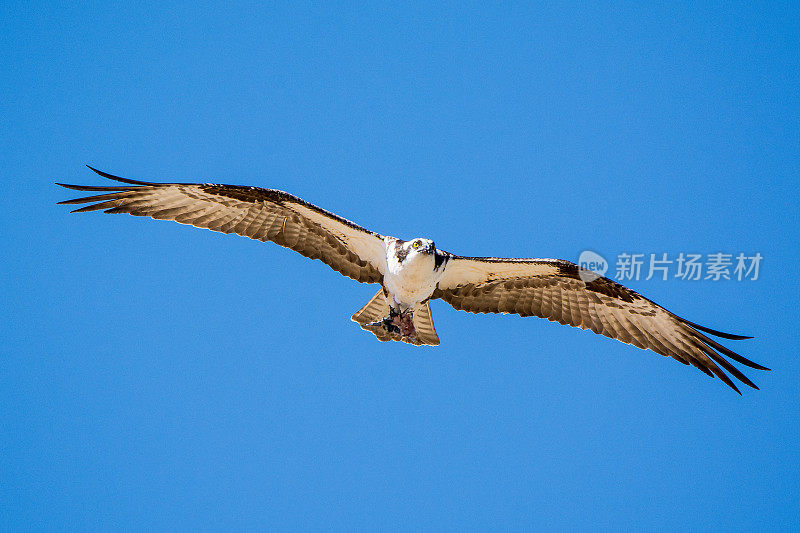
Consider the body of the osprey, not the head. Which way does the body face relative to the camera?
toward the camera
